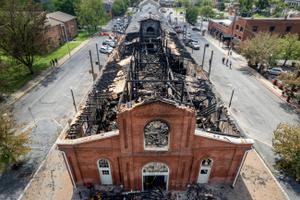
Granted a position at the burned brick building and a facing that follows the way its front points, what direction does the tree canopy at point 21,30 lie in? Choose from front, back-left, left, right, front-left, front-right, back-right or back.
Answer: back-right

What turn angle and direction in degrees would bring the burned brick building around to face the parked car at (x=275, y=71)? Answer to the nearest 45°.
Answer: approximately 135° to its left

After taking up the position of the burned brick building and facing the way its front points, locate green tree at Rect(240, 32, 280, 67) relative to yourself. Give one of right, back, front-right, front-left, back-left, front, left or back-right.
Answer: back-left

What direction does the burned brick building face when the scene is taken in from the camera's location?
facing the viewer

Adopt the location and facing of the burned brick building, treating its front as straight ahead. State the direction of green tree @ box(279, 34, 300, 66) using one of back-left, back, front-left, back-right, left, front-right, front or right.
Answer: back-left

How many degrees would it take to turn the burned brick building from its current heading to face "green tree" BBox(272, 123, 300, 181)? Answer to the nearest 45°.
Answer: approximately 90° to its left

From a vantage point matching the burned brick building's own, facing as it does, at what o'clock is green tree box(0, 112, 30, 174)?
The green tree is roughly at 1 o'clock from the burned brick building.
